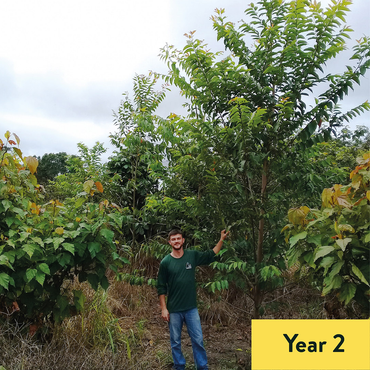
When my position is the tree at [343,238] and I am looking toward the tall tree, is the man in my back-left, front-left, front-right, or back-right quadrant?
front-left

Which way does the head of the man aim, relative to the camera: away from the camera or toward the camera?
toward the camera

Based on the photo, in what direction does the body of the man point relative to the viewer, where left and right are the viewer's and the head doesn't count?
facing the viewer

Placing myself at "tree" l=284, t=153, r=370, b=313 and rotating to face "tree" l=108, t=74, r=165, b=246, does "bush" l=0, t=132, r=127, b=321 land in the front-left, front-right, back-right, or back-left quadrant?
front-left

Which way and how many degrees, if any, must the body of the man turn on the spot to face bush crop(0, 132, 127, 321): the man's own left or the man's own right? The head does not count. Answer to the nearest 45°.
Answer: approximately 135° to the man's own right
